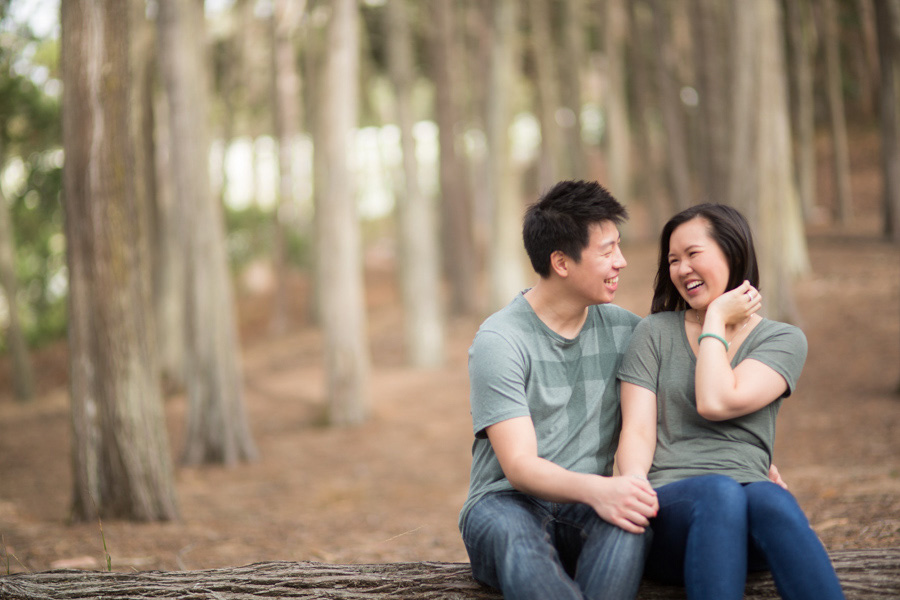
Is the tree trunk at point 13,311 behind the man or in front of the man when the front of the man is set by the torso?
behind

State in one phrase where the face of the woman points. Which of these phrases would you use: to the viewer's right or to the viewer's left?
to the viewer's left

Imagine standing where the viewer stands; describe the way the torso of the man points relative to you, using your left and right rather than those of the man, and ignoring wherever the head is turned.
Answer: facing the viewer and to the right of the viewer

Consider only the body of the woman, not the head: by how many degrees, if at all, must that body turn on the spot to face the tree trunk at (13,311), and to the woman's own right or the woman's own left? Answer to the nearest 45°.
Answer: approximately 135° to the woman's own right

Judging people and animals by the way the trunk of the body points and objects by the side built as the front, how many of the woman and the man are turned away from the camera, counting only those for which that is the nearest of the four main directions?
0

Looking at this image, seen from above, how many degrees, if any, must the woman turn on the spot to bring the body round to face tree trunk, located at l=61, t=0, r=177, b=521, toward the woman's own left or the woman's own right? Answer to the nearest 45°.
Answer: approximately 135° to the woman's own right
